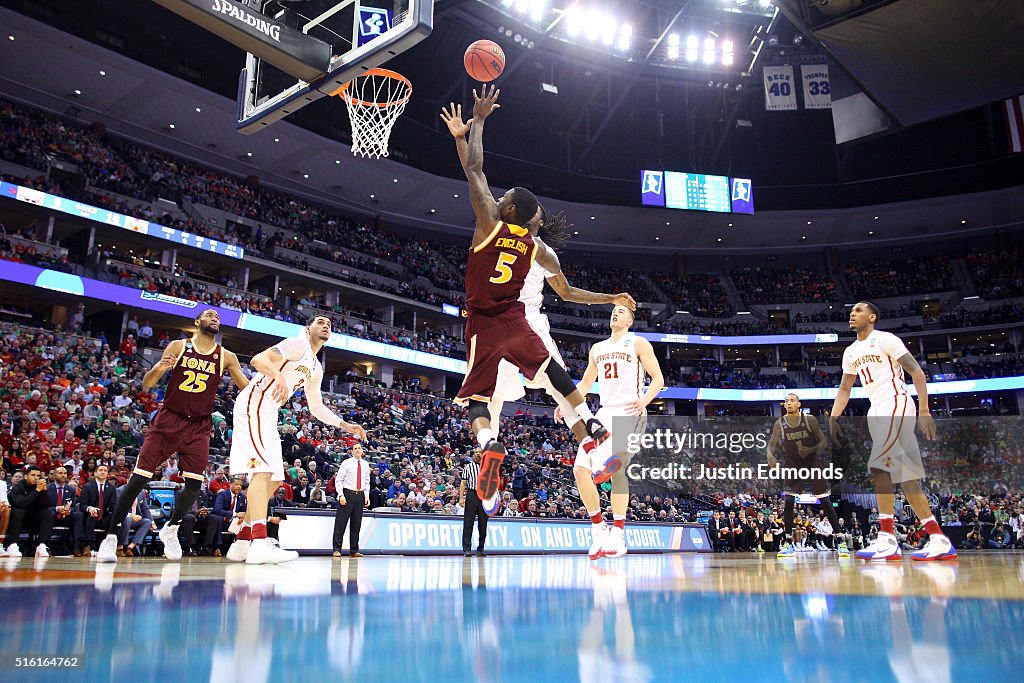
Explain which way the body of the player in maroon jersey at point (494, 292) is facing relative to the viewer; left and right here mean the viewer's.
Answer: facing away from the viewer and to the left of the viewer

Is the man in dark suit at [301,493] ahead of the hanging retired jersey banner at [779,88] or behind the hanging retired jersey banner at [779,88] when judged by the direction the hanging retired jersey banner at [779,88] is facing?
ahead

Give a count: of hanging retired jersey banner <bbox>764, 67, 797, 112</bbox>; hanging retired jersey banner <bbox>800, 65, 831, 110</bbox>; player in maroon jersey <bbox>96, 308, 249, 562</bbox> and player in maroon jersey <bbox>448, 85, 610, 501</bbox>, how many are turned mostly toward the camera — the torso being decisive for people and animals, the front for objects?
3

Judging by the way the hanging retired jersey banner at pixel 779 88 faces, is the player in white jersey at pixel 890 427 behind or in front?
in front

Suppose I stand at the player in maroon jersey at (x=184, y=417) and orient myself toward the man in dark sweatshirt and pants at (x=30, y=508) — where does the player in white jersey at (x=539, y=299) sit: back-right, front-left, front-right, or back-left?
back-right

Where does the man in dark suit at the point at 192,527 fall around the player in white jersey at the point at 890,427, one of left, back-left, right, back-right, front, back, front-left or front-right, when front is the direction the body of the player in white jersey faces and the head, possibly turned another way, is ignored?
front-right

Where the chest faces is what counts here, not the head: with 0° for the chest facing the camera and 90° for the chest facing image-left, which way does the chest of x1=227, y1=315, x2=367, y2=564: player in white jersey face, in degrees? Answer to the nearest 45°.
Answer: approximately 315°

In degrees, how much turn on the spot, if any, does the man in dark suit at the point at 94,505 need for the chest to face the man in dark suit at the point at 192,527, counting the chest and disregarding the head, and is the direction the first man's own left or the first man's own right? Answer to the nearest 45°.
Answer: approximately 90° to the first man's own left

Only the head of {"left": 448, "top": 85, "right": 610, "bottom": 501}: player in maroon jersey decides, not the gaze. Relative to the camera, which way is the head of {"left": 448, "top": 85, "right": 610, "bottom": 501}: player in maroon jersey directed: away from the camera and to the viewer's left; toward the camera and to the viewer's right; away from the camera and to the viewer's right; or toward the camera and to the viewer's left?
away from the camera and to the viewer's left
